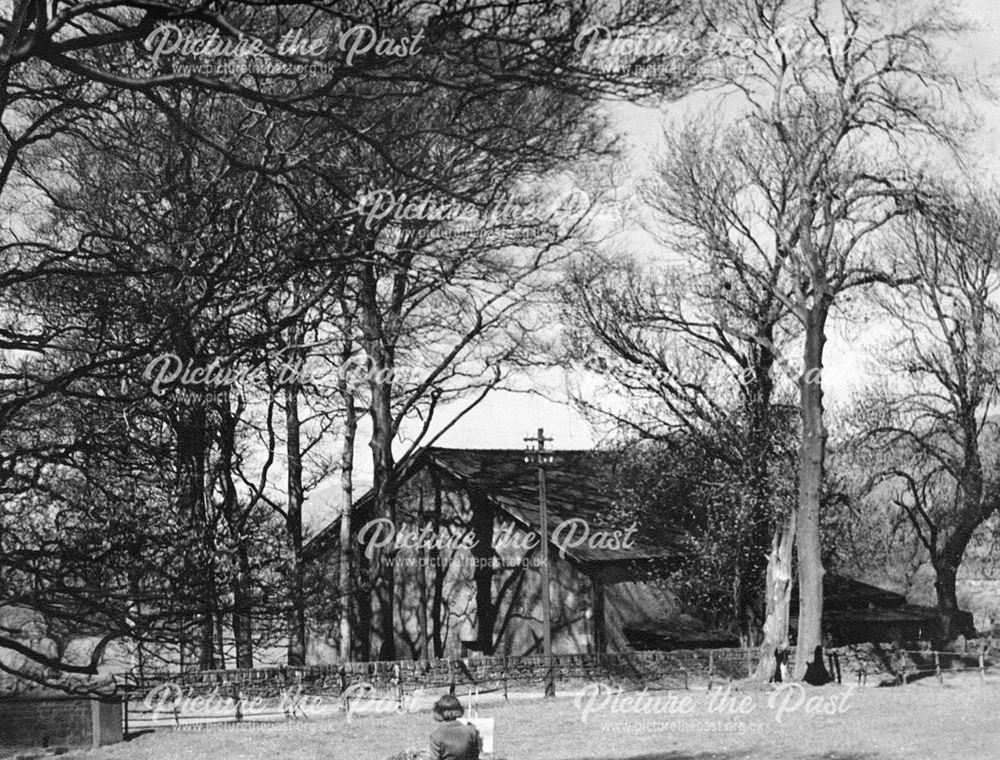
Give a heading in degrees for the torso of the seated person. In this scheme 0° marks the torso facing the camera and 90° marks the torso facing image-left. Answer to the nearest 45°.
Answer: approximately 180°

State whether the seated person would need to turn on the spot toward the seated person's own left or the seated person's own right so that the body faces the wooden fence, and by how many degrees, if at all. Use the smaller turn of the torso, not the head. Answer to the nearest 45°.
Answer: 0° — they already face it

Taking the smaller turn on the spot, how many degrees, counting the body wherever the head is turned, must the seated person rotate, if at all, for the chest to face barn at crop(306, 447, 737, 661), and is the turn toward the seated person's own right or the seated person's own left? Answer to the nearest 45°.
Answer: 0° — they already face it
